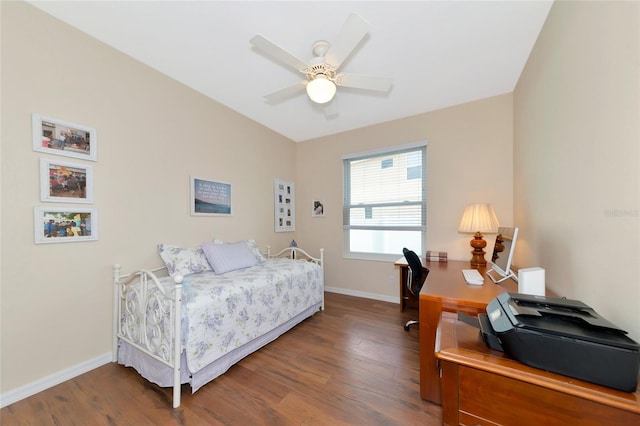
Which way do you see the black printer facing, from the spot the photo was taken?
facing to the left of the viewer

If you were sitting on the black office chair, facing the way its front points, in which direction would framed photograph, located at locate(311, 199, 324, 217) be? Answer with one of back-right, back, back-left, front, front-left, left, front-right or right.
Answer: back-left

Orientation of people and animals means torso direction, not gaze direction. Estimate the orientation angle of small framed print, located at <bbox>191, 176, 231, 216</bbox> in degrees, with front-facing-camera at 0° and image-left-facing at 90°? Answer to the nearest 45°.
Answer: approximately 315°

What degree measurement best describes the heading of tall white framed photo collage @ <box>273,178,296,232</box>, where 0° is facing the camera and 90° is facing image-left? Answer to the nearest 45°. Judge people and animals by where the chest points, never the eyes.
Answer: approximately 315°

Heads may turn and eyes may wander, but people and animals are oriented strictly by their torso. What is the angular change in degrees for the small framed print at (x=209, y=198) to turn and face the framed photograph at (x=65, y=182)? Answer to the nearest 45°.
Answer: approximately 90° to its right

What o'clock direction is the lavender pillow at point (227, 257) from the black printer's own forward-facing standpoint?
The lavender pillow is roughly at 12 o'clock from the black printer.

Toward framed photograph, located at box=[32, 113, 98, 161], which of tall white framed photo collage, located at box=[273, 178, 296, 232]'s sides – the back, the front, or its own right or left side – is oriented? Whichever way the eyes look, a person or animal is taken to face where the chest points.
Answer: right

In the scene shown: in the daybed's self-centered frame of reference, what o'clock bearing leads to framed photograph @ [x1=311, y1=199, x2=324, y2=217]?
The framed photograph is roughly at 9 o'clock from the daybed.

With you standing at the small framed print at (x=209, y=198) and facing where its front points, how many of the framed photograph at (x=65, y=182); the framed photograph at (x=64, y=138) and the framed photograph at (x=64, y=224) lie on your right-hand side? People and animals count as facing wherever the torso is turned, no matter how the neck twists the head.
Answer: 3

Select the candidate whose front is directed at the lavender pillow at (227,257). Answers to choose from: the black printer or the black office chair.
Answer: the black printer

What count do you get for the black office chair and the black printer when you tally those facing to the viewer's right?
1
